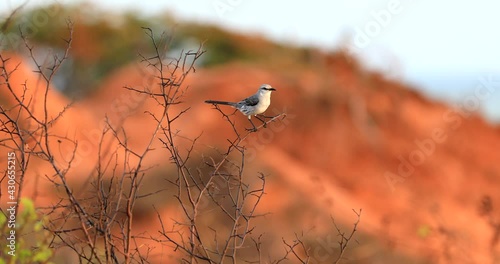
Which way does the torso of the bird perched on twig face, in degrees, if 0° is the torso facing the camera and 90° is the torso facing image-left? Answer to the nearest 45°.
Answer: approximately 270°
